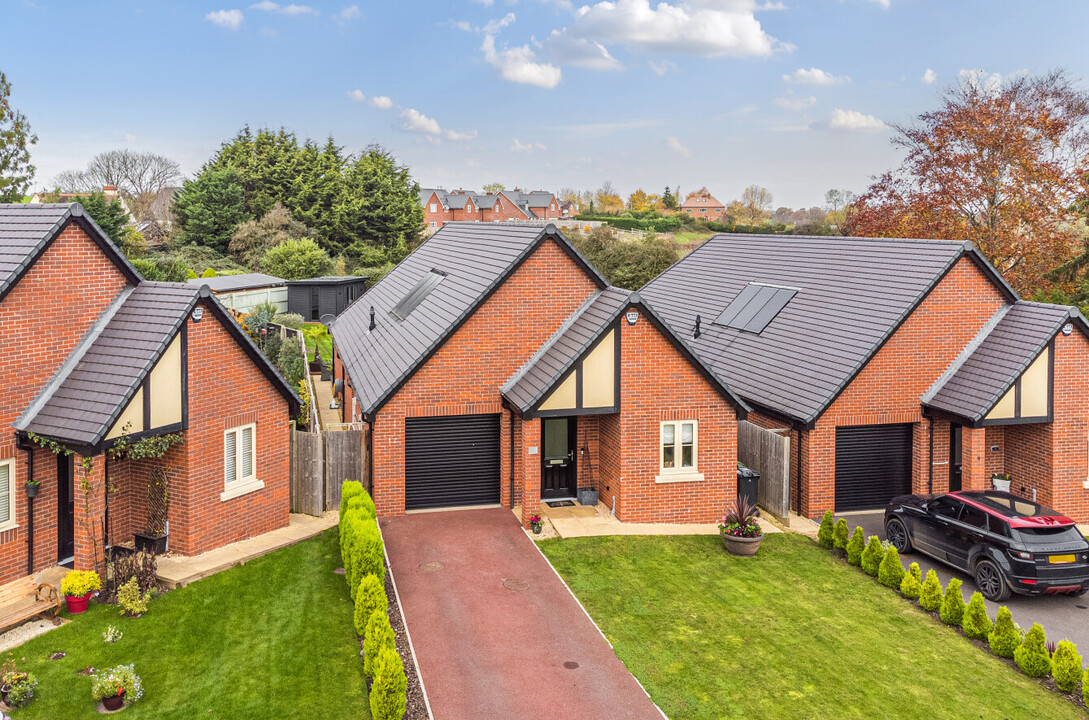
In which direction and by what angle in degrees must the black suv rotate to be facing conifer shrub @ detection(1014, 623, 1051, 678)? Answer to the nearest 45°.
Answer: approximately 135° to its left

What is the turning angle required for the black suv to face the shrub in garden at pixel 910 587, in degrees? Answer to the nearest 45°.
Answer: approximately 45° to its left

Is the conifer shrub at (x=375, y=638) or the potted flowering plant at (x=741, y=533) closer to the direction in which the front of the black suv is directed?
the potted flowering plant

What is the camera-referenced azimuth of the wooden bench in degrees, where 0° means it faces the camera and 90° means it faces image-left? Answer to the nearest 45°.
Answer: approximately 315°

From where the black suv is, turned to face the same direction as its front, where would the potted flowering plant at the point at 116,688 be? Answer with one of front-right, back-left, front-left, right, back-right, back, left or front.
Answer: left

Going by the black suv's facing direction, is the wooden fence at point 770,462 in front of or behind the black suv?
in front

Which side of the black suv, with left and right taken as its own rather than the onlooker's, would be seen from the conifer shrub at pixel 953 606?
left

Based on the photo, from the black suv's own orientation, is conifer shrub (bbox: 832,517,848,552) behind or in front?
in front

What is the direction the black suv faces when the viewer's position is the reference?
facing away from the viewer and to the left of the viewer
